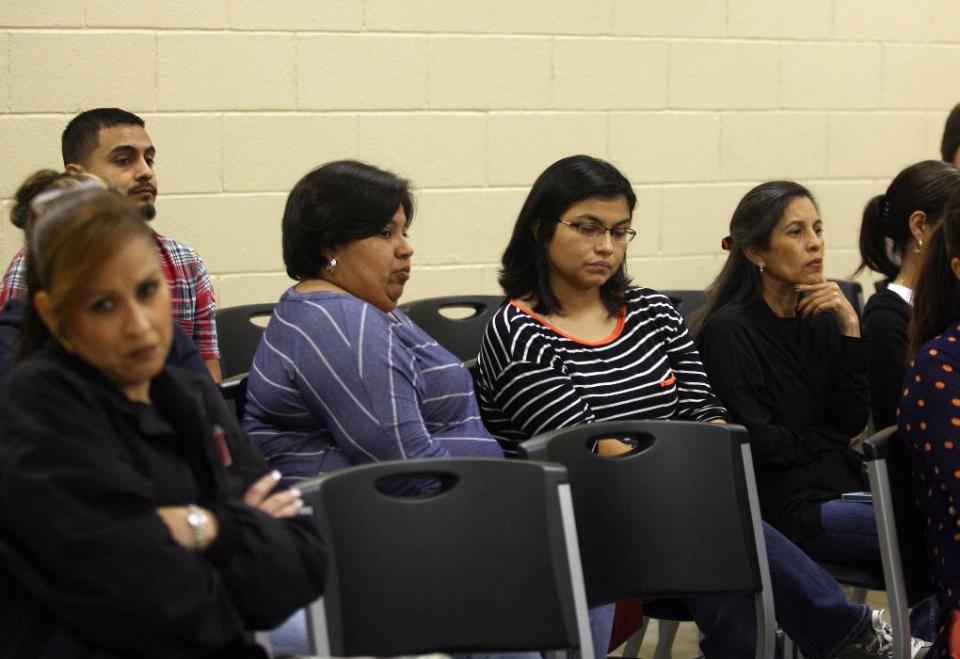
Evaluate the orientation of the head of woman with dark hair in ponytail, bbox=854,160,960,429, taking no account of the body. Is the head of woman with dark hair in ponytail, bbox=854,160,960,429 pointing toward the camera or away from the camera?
away from the camera

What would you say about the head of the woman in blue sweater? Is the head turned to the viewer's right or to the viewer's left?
to the viewer's right

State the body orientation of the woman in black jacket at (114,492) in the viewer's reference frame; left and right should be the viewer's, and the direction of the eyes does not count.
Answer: facing the viewer and to the right of the viewer

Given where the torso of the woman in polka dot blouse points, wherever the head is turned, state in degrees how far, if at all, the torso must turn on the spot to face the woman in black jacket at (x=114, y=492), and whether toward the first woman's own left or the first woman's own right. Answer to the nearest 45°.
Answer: approximately 135° to the first woman's own right

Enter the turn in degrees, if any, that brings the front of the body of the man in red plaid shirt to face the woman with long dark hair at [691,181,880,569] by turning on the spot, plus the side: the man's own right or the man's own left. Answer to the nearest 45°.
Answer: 0° — they already face them

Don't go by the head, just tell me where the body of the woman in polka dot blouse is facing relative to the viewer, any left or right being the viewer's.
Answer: facing to the right of the viewer

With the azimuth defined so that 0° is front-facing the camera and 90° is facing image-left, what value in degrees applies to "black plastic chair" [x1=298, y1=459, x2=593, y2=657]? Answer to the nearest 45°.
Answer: approximately 225°
